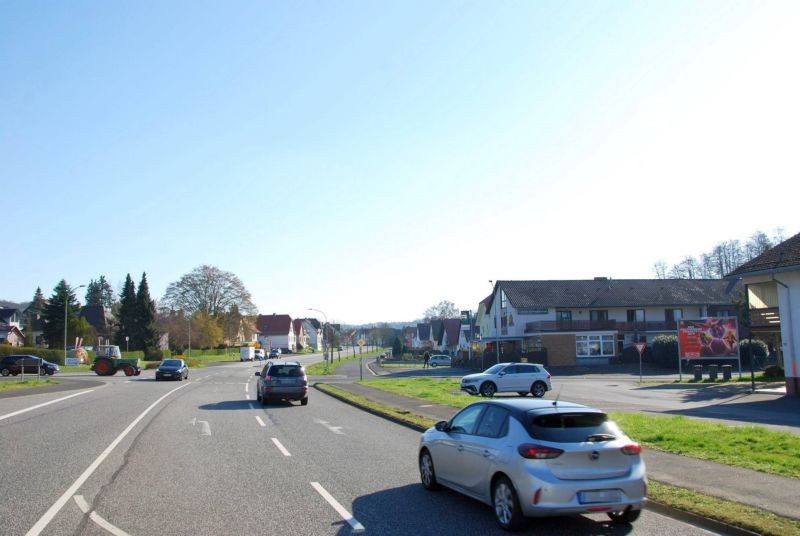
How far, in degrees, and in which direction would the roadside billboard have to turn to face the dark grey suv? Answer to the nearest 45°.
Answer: approximately 45° to its right

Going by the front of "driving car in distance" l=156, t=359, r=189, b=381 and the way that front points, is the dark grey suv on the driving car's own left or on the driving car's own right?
on the driving car's own left

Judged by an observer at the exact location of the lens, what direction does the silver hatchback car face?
facing away from the viewer and to the left of the viewer

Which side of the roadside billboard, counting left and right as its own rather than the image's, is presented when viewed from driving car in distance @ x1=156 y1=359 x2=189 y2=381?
right

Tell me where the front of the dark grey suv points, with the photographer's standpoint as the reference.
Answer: facing away from the viewer

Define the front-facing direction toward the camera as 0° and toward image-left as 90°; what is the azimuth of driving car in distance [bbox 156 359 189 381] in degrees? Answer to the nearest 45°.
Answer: approximately 45°

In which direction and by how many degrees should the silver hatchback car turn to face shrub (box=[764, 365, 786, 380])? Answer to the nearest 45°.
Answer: approximately 45° to its right

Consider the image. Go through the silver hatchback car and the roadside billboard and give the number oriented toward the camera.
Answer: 1

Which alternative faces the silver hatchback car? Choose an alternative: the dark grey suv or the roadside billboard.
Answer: the roadside billboard

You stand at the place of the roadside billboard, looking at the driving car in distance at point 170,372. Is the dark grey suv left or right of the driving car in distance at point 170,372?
left

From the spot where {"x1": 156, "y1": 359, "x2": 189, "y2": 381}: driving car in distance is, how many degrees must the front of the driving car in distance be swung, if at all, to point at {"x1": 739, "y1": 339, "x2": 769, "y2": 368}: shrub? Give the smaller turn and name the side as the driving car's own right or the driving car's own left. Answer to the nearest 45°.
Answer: approximately 135° to the driving car's own left

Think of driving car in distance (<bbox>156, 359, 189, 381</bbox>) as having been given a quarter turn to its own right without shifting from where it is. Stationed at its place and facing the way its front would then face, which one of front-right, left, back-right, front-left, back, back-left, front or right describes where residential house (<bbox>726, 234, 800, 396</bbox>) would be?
back

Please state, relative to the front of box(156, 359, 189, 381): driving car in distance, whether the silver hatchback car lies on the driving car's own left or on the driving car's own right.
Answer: on the driving car's own left

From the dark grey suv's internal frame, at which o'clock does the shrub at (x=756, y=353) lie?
The shrub is roughly at 2 o'clock from the dark grey suv.

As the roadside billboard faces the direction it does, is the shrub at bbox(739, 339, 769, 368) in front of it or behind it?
behind

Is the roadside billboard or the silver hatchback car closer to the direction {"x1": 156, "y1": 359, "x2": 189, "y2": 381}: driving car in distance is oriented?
the silver hatchback car

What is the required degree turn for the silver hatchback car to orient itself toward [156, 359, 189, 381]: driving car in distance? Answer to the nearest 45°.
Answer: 0° — it already faces it
